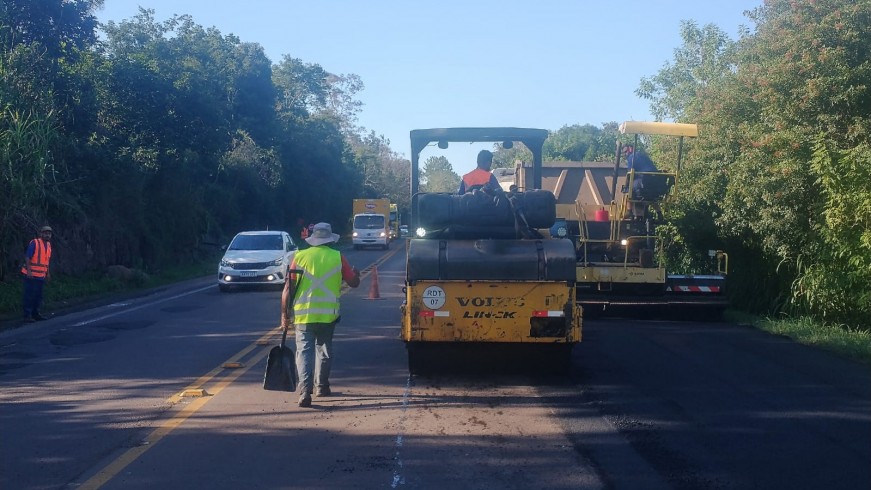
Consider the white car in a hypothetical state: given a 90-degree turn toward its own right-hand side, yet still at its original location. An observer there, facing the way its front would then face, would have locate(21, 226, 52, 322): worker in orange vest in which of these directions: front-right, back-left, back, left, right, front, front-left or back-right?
front-left

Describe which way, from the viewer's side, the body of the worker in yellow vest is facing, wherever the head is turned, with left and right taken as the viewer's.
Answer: facing away from the viewer

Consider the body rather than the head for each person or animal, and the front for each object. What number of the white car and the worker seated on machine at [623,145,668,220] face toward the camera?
1

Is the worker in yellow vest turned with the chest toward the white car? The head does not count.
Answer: yes

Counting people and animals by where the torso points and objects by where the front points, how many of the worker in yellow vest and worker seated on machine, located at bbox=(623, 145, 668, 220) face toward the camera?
0

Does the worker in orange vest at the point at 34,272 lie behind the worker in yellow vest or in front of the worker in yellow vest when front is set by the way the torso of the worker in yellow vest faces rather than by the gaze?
in front

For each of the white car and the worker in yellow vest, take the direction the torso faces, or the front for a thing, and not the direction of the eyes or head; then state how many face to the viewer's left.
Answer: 0

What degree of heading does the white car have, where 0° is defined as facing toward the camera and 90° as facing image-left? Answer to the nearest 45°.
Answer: approximately 0°

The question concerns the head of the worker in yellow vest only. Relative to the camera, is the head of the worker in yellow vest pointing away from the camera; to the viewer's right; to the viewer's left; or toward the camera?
away from the camera

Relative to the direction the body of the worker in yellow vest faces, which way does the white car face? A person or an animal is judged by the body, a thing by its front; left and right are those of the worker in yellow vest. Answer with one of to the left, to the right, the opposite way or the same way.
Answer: the opposite way
